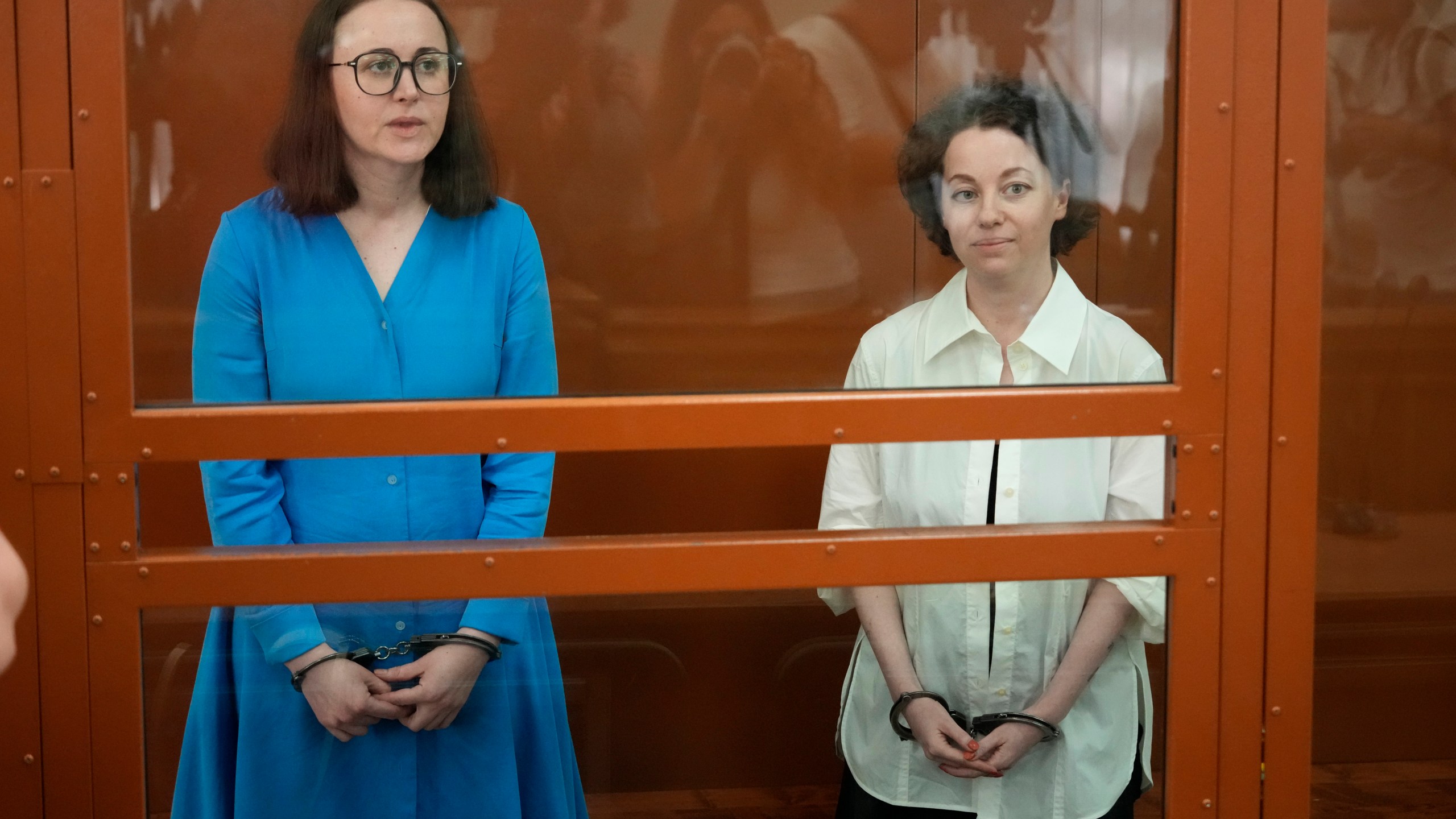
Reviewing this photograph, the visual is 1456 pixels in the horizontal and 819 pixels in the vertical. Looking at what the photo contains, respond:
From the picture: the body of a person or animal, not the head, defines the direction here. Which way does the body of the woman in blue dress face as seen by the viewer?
toward the camera

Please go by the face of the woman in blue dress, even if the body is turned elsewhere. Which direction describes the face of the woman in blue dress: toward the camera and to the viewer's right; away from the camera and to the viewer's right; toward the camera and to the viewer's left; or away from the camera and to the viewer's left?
toward the camera and to the viewer's right

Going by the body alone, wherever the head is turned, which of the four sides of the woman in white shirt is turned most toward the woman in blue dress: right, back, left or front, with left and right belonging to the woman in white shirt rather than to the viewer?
right

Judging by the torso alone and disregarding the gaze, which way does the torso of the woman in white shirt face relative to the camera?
toward the camera

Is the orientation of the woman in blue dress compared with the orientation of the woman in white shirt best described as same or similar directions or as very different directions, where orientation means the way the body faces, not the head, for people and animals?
same or similar directions

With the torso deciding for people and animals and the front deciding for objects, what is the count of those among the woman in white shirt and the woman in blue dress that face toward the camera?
2

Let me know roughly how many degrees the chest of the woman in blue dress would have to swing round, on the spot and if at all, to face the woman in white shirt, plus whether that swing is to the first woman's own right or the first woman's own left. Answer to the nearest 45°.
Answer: approximately 90° to the first woman's own left
